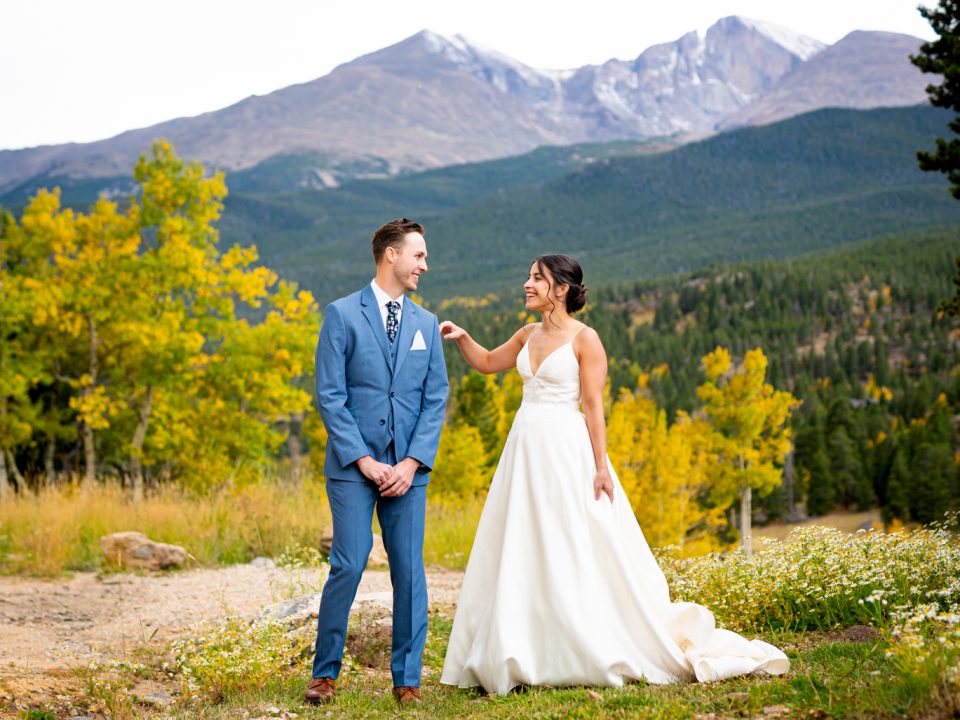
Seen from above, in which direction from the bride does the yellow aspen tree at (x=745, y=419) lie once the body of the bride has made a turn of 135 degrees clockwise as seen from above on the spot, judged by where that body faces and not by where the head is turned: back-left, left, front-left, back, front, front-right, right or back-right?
front

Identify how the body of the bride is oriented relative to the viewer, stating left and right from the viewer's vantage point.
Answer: facing the viewer and to the left of the viewer

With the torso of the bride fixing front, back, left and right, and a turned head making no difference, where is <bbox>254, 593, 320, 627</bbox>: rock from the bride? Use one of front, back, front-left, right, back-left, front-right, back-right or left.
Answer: right

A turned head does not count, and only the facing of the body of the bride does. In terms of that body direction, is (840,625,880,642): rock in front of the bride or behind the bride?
behind

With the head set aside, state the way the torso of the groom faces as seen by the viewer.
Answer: toward the camera

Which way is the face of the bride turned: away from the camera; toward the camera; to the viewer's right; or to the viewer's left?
to the viewer's left

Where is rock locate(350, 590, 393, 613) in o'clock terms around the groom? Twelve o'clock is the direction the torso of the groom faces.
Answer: The rock is roughly at 6 o'clock from the groom.

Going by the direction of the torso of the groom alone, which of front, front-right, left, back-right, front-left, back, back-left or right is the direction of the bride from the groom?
left

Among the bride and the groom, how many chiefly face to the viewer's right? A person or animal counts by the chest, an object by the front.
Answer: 0

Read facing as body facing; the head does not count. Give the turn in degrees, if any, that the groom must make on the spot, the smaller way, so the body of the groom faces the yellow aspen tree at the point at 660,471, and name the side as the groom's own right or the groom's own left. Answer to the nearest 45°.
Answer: approximately 180°
